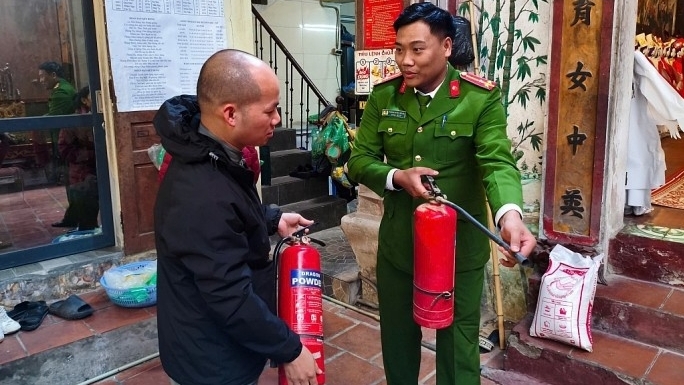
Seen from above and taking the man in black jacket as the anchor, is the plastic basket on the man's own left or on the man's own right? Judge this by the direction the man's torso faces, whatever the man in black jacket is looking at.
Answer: on the man's own left

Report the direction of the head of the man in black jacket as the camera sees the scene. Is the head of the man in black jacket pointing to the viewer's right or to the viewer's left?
to the viewer's right

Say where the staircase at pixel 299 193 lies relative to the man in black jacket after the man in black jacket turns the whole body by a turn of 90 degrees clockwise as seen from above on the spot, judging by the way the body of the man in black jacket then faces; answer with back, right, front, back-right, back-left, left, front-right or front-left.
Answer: back

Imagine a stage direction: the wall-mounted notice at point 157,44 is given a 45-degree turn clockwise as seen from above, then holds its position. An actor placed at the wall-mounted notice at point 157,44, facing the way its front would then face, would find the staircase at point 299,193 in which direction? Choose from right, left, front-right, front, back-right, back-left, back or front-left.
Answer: back

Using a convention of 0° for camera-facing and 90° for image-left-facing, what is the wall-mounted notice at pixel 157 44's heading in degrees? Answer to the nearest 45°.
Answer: approximately 0°

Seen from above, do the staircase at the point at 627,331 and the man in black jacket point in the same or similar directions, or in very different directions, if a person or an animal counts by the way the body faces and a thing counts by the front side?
very different directions

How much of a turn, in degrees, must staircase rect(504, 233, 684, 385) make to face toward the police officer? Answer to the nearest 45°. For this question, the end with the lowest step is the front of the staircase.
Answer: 0° — it already faces them

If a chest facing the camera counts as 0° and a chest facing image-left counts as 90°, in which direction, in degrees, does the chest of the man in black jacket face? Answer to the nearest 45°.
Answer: approximately 270°

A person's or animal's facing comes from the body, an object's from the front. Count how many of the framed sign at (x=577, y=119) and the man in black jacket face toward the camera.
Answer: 1

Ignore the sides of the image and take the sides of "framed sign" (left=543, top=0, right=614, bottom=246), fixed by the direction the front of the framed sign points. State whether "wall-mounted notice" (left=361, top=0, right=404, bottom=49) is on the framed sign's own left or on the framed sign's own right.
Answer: on the framed sign's own right

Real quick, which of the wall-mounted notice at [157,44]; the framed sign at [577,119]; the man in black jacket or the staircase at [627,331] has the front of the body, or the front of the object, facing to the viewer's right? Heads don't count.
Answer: the man in black jacket
